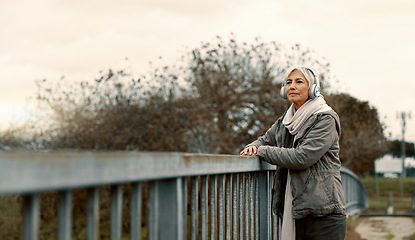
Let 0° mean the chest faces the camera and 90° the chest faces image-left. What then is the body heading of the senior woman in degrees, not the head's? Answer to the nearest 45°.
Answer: approximately 45°

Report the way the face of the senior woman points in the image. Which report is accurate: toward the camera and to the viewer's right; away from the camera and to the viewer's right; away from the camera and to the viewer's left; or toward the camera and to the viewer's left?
toward the camera and to the viewer's left
